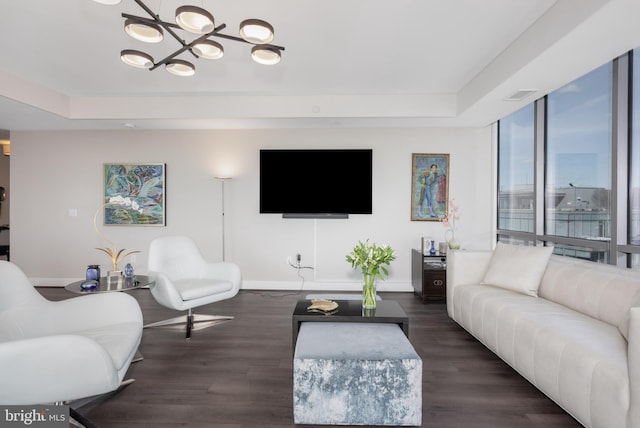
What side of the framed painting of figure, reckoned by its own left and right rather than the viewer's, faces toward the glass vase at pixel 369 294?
front

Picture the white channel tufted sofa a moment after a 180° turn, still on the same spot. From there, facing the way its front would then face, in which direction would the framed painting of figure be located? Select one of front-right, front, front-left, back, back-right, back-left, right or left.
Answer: left

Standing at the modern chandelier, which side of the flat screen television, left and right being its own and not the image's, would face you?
front

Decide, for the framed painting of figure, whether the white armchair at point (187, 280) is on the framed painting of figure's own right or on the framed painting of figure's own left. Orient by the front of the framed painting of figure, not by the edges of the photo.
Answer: on the framed painting of figure's own right

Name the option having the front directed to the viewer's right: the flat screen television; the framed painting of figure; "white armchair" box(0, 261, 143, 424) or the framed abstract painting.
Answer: the white armchair

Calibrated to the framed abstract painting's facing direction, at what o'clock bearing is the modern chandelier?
The modern chandelier is roughly at 12 o'clock from the framed abstract painting.

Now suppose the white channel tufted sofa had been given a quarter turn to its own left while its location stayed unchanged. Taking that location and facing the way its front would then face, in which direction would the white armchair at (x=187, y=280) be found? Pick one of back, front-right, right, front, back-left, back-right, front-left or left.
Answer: back-right

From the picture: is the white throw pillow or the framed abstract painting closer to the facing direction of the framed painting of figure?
the white throw pillow

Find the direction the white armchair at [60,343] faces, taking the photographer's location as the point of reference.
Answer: facing to the right of the viewer

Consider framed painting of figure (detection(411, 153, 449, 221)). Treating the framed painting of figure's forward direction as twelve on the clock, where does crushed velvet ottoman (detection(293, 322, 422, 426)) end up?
The crushed velvet ottoman is roughly at 12 o'clock from the framed painting of figure.

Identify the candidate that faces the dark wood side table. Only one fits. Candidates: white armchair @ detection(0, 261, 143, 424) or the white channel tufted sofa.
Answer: the white armchair

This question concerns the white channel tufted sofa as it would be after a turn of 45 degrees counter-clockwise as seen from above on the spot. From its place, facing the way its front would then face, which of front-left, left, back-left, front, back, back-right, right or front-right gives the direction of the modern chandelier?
front-right

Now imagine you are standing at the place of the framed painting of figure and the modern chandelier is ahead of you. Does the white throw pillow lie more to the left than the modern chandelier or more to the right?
left

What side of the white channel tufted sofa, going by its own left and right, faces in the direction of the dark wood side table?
right
